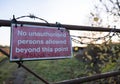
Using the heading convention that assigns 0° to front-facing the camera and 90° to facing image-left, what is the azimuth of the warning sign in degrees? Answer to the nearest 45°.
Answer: approximately 315°
